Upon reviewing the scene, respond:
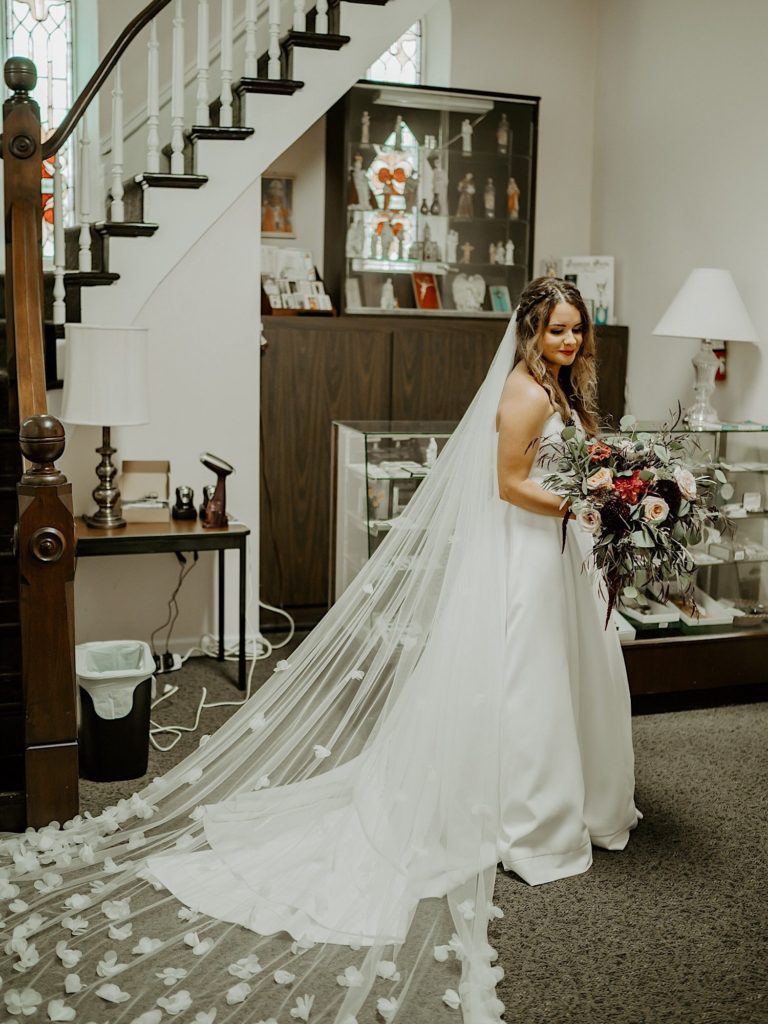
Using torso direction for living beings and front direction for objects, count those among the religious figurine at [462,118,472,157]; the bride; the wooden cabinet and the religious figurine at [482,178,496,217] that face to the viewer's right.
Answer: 1

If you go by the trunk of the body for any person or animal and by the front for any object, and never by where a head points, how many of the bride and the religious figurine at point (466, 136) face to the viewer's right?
1

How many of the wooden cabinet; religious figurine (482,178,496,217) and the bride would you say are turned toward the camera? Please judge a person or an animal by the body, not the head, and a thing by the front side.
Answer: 2

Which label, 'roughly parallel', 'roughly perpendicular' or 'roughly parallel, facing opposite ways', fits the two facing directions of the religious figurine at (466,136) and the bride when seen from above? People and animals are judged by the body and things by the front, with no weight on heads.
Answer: roughly perpendicular

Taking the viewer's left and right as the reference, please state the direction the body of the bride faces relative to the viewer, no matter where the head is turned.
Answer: facing to the right of the viewer

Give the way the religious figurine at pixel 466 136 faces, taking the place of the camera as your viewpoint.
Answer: facing the viewer

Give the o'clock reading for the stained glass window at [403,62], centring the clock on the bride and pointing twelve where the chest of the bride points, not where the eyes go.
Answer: The stained glass window is roughly at 9 o'clock from the bride.

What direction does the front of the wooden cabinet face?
toward the camera

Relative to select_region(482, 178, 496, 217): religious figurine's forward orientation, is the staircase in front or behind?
in front

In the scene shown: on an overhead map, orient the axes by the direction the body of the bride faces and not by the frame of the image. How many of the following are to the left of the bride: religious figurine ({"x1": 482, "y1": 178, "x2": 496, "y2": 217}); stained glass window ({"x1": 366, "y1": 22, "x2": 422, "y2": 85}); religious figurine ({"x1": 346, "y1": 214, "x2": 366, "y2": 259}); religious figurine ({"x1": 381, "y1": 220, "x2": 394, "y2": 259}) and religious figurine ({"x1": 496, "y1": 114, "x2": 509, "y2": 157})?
5

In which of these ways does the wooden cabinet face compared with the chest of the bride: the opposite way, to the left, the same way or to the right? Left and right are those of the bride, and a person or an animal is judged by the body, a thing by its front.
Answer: to the right

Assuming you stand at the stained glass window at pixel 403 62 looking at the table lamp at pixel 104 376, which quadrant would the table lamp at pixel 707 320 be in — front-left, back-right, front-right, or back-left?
front-left

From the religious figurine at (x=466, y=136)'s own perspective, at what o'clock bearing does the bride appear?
The bride is roughly at 12 o'clock from the religious figurine.
